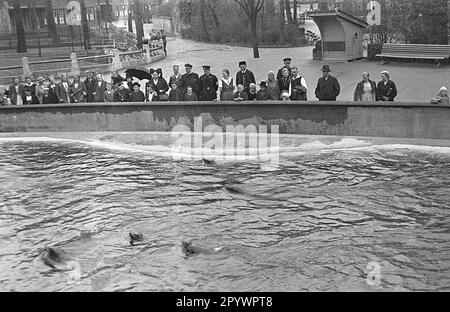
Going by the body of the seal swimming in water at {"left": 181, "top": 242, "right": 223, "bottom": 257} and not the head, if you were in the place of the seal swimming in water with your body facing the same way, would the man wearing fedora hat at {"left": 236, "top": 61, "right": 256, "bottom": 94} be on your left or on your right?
on your right

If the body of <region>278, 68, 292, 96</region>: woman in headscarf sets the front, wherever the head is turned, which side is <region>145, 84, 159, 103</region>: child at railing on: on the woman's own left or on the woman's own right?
on the woman's own right

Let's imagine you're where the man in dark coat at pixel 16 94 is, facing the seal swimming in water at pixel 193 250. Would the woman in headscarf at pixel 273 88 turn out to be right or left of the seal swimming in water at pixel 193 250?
left

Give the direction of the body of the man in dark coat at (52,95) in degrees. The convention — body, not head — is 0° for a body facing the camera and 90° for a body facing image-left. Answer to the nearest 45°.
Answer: approximately 0°

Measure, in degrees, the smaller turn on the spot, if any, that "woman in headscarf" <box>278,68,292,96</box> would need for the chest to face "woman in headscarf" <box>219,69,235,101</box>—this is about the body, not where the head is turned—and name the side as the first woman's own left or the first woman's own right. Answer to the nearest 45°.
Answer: approximately 90° to the first woman's own right

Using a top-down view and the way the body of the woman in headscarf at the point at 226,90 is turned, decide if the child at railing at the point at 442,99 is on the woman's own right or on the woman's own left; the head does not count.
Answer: on the woman's own left

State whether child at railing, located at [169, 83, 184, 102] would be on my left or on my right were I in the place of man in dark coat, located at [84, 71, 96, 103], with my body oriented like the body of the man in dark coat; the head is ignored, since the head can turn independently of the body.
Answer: on my left
